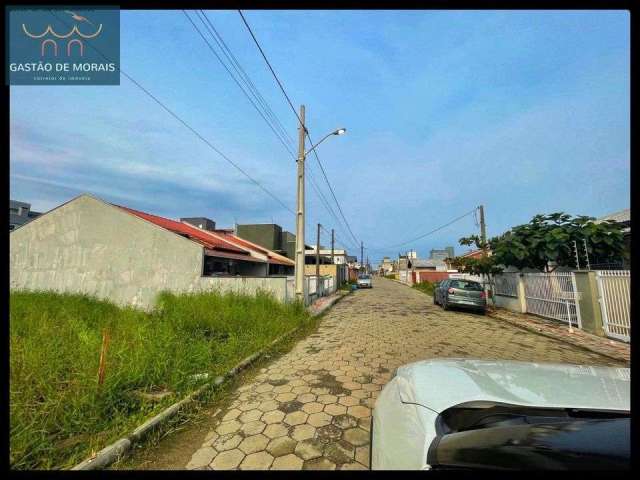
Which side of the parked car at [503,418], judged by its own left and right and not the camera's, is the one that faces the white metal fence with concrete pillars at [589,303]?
front

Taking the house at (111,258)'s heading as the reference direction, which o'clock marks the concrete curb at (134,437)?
The concrete curb is roughly at 3 o'clock from the house.

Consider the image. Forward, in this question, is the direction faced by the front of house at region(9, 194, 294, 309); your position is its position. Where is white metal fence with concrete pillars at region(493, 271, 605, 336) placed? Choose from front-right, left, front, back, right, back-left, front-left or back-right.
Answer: front-right

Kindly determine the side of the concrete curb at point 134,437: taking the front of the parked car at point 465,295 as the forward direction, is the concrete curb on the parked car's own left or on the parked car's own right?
on the parked car's own left

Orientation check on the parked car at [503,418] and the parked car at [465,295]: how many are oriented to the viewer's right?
0

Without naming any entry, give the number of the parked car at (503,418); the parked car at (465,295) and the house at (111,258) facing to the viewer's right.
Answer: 1

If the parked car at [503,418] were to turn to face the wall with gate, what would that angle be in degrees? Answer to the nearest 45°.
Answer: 0° — it already faces it

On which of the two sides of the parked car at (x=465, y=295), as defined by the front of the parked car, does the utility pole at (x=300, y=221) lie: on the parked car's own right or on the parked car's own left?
on the parked car's own left

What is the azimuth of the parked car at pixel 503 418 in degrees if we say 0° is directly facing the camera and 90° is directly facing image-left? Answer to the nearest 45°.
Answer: approximately 180°

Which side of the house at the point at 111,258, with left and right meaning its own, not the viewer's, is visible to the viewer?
right
